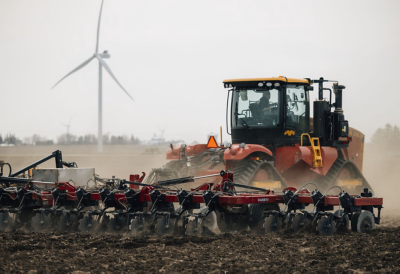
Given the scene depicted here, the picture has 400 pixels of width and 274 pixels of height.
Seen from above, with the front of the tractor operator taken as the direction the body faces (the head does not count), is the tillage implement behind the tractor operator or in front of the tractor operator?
behind

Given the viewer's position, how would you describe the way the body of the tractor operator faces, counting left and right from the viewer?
facing away from the viewer and to the right of the viewer

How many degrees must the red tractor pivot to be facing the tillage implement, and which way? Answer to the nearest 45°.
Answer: approximately 180°

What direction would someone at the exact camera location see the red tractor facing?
facing away from the viewer and to the right of the viewer
